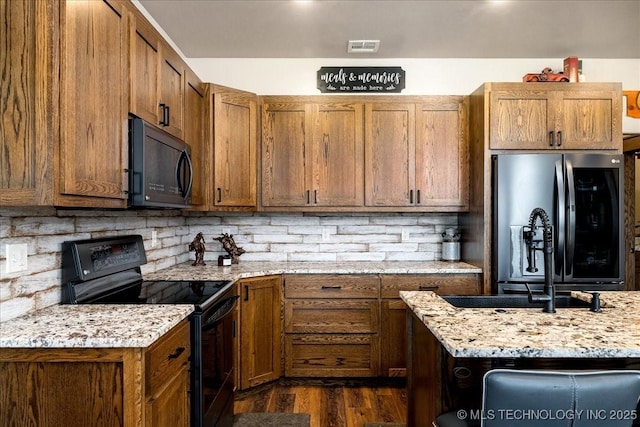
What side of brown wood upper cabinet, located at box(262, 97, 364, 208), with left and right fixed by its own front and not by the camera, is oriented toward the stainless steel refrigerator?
left

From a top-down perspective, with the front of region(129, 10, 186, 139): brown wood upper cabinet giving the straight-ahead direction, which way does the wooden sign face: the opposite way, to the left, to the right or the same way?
to the right

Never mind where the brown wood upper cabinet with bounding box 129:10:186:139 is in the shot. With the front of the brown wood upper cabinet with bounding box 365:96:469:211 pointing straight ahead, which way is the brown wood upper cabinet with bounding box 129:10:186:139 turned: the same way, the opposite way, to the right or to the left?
to the left

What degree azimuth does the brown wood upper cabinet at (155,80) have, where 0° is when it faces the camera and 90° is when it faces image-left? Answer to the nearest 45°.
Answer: approximately 315°

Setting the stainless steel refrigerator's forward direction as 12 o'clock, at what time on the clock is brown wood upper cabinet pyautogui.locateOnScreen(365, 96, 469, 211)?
The brown wood upper cabinet is roughly at 3 o'clock from the stainless steel refrigerator.

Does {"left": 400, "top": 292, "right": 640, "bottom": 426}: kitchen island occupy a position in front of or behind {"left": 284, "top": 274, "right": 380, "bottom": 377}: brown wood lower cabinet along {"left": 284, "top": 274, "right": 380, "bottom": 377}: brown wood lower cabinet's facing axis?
in front

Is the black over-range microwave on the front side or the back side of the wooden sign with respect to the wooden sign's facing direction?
on the front side

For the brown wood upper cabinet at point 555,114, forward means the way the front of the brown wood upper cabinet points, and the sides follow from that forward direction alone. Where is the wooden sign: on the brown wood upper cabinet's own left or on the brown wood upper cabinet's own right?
on the brown wood upper cabinet's own right

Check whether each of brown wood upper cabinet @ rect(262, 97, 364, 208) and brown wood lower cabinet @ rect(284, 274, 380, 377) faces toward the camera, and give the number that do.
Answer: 2

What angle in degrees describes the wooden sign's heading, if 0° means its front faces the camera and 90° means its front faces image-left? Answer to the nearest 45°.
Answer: approximately 0°
